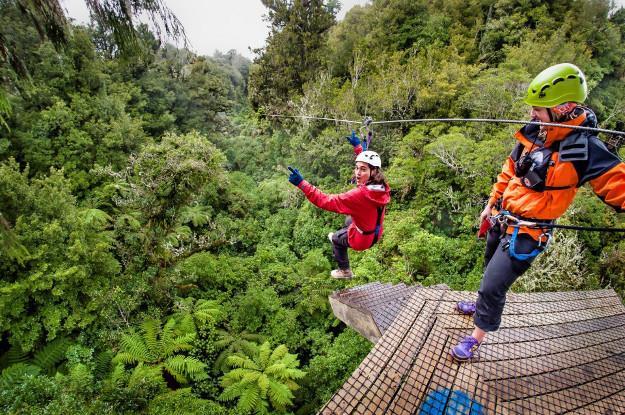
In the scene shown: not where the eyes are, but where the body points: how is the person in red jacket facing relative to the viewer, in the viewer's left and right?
facing to the left of the viewer

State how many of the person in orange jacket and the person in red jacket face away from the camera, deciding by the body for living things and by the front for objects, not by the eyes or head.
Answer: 0

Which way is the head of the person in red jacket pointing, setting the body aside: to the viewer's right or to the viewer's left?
to the viewer's left

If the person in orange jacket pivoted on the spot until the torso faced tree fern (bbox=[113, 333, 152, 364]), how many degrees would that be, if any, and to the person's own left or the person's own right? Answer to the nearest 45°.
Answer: approximately 45° to the person's own right

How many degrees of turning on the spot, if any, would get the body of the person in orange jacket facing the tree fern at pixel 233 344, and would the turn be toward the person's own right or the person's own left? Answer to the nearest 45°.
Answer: approximately 45° to the person's own right

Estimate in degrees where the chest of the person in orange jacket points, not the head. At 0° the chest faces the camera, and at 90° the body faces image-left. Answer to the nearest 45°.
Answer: approximately 45°

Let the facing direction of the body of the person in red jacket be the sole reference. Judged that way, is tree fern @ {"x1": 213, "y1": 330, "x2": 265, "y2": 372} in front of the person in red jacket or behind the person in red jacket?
in front

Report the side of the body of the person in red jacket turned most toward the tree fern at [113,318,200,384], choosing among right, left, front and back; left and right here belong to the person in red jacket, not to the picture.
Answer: front
